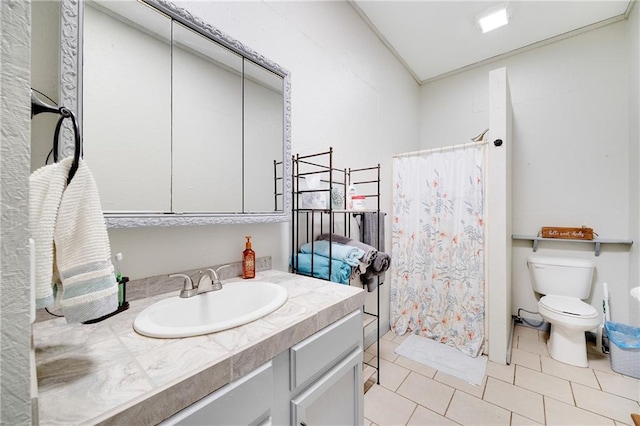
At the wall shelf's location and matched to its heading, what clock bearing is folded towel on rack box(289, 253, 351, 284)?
The folded towel on rack is roughly at 1 o'clock from the wall shelf.

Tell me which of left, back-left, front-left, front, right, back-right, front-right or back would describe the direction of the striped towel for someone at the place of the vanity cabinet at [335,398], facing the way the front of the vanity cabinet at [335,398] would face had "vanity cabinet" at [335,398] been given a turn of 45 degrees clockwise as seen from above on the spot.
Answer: front-right

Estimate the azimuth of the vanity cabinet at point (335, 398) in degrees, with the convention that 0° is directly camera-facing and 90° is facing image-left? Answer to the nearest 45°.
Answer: approximately 315°

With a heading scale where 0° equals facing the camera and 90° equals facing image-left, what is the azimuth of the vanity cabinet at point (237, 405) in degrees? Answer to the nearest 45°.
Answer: approximately 315°

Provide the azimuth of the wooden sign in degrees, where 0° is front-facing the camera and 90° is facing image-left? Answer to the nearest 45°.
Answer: approximately 0°

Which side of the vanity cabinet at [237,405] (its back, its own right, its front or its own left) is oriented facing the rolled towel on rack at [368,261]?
left

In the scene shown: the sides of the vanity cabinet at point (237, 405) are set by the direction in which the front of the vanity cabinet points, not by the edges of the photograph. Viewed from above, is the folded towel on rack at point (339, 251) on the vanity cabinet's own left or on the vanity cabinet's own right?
on the vanity cabinet's own left

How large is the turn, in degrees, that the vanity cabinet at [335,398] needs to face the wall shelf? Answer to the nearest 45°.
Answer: approximately 90° to its left
